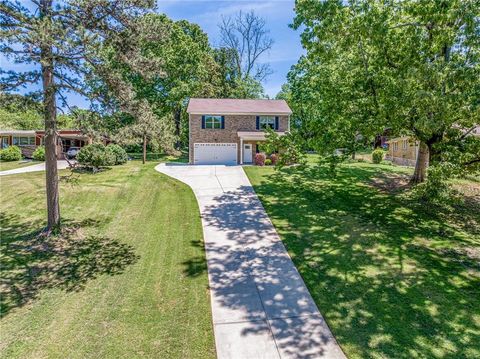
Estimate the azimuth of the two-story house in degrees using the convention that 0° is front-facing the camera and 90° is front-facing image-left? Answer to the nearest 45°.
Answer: approximately 0°

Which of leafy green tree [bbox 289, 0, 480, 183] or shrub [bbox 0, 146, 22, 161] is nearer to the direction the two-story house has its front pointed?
the leafy green tree

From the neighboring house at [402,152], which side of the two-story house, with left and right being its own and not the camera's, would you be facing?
left

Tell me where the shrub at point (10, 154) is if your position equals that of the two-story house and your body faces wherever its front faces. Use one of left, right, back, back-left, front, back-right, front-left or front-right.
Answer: right

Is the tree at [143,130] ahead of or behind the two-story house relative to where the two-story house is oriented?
ahead

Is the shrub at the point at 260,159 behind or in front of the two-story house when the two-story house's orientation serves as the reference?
in front

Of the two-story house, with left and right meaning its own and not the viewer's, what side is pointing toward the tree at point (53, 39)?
front

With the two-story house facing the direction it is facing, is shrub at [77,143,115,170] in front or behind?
in front
